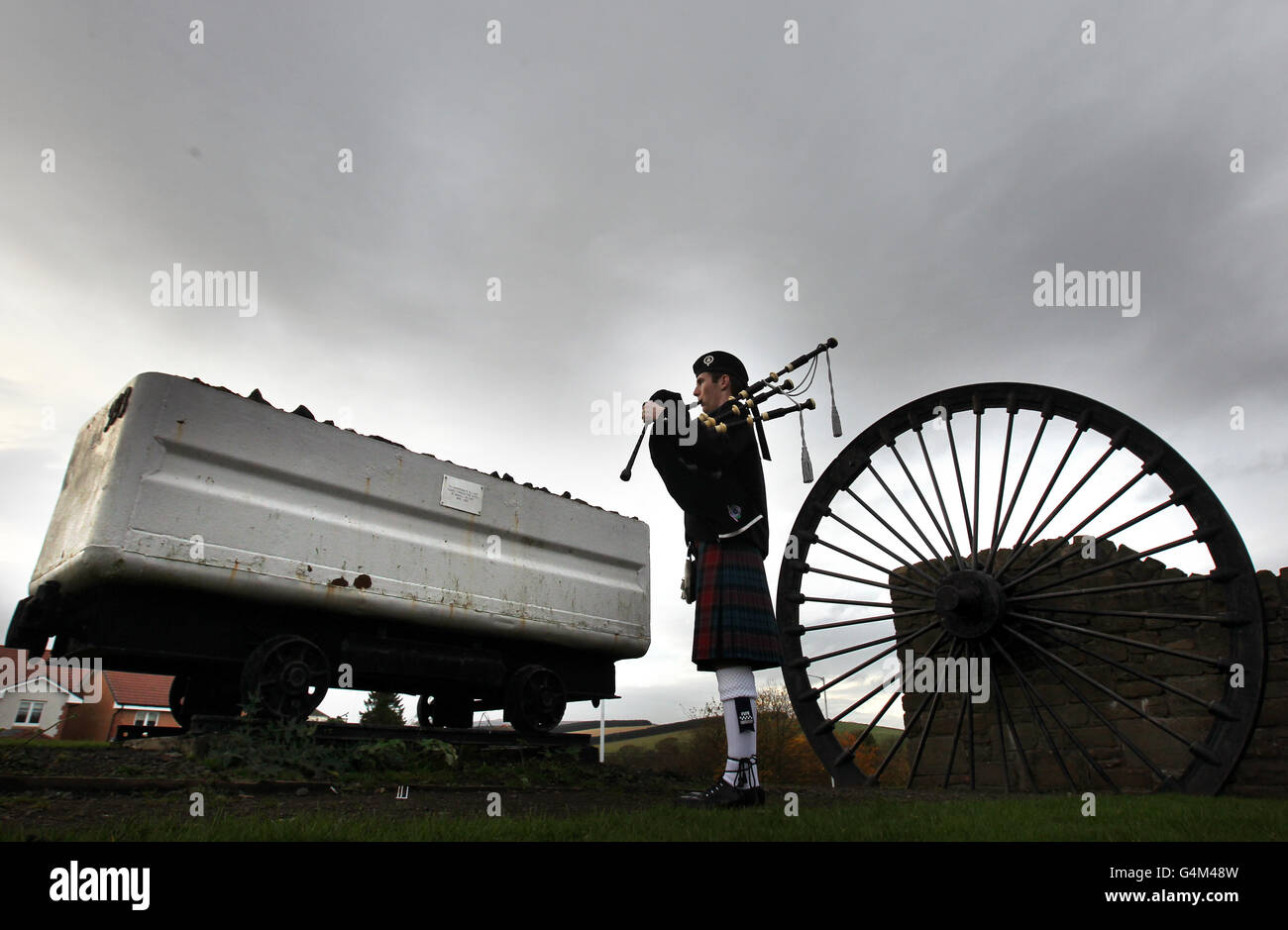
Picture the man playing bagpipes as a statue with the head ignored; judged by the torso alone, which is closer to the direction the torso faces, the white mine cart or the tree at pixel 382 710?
the white mine cart

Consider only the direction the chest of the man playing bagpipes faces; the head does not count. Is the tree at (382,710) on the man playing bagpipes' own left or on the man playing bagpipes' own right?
on the man playing bagpipes' own right

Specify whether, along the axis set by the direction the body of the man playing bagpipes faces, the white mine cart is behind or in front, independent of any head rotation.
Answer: in front

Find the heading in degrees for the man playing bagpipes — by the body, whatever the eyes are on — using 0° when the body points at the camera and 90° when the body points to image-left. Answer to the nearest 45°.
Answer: approximately 90°

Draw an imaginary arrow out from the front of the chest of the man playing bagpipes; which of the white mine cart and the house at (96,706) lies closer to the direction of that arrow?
the white mine cart

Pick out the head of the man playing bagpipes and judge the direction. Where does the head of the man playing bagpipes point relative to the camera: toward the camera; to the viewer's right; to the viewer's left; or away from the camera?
to the viewer's left
